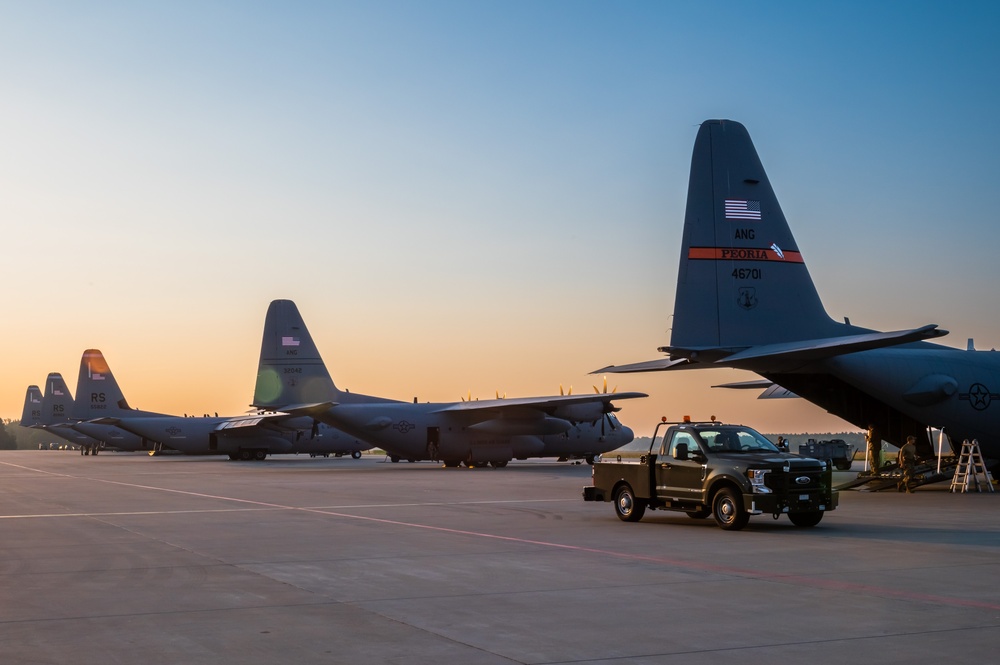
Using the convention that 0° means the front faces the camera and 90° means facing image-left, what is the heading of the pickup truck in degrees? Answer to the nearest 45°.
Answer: approximately 315°

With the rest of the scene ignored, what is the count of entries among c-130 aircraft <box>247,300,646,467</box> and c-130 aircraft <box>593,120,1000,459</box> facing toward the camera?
0

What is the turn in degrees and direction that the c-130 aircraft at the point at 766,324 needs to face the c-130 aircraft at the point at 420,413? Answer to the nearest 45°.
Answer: approximately 90° to its left

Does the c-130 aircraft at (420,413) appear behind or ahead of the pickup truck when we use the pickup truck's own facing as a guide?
behind

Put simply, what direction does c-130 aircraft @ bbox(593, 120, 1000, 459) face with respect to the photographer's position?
facing away from the viewer and to the right of the viewer

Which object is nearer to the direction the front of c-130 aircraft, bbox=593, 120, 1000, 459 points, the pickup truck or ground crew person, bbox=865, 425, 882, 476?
the ground crew person

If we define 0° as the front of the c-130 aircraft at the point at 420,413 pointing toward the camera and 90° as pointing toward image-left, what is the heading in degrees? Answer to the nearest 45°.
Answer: approximately 225°
